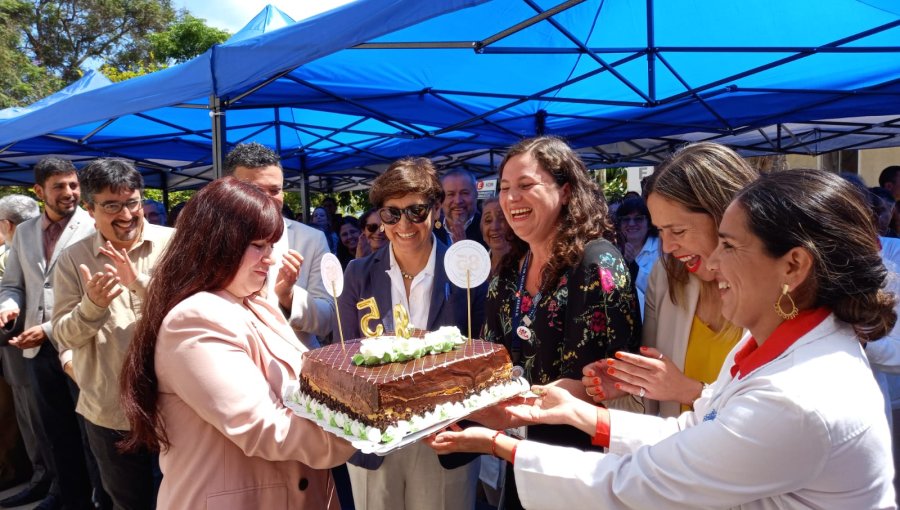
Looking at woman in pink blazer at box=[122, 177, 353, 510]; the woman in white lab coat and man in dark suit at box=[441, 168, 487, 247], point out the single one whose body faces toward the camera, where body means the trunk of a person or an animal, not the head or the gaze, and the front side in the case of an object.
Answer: the man in dark suit

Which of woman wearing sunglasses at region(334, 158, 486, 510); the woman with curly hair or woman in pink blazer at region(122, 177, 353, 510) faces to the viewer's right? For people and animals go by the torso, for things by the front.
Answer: the woman in pink blazer

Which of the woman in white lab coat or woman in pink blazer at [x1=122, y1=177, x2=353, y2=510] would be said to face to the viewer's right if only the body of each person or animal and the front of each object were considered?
the woman in pink blazer

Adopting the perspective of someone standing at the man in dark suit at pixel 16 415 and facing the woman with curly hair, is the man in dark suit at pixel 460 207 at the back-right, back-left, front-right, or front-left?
front-left

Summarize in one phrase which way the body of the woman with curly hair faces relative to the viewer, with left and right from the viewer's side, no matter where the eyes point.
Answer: facing the viewer and to the left of the viewer

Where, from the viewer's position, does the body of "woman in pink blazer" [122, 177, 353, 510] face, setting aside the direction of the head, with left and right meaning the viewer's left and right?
facing to the right of the viewer

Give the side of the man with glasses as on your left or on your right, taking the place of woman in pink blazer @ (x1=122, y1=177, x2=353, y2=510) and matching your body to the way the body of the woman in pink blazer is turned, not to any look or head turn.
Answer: on your left

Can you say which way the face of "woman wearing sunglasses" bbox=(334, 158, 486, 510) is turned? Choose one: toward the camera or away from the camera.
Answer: toward the camera

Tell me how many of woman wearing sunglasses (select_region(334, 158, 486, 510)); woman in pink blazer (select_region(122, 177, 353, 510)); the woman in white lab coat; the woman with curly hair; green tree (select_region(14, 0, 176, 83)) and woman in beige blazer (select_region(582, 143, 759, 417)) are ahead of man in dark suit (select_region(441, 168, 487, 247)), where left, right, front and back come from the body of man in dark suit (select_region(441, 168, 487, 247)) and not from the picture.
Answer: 5

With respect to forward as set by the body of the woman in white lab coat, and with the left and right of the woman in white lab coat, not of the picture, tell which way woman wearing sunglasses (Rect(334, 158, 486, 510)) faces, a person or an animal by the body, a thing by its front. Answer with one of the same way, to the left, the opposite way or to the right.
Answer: to the left

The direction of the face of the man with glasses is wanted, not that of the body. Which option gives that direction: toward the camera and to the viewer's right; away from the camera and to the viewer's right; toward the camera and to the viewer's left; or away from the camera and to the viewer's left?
toward the camera and to the viewer's right

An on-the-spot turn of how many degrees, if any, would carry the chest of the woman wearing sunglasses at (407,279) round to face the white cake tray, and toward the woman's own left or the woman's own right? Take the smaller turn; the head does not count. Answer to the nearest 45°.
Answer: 0° — they already face it

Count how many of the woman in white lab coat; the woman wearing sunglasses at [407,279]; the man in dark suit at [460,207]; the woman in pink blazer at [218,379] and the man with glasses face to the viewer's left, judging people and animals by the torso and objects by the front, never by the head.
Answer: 1

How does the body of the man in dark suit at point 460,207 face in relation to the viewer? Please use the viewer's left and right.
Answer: facing the viewer

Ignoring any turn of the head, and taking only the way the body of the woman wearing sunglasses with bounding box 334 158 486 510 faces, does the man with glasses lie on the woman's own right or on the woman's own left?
on the woman's own right

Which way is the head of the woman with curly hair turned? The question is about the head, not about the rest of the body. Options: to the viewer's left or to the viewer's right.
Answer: to the viewer's left
